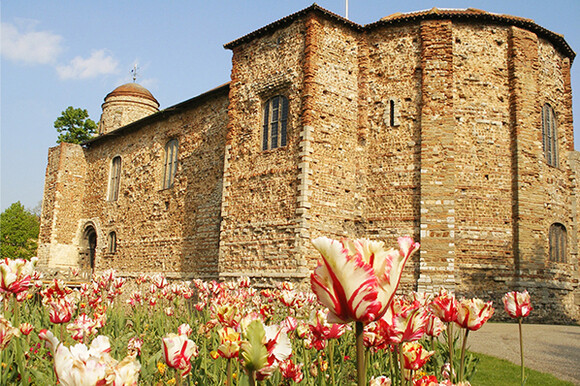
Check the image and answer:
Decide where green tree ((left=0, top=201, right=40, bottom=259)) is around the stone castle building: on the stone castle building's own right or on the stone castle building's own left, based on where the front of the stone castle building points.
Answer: on the stone castle building's own right

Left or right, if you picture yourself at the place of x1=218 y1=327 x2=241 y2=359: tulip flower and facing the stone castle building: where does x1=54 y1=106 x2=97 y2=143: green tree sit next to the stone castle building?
left

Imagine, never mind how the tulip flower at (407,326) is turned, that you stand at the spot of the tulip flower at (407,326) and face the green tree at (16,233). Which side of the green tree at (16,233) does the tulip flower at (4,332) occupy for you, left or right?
left

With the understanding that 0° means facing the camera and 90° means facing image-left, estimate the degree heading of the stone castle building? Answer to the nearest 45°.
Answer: approximately 45°

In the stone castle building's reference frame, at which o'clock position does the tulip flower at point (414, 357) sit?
The tulip flower is roughly at 11 o'clock from the stone castle building.

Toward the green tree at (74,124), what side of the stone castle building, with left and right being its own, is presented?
right

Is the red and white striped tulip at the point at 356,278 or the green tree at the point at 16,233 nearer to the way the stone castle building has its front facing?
the red and white striped tulip

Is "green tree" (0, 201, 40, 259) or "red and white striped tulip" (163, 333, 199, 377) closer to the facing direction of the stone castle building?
the red and white striped tulip
